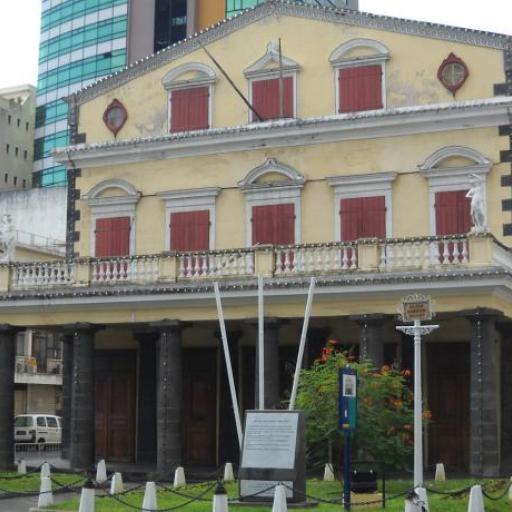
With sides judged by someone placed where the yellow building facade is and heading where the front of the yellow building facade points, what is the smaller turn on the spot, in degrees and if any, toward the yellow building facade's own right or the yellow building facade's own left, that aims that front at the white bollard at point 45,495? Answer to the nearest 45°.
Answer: approximately 45° to the yellow building facade's own right

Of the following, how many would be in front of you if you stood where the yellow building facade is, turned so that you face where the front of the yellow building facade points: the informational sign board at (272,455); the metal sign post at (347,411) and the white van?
2

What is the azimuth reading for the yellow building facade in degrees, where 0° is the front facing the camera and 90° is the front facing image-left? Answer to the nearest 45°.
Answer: approximately 0°

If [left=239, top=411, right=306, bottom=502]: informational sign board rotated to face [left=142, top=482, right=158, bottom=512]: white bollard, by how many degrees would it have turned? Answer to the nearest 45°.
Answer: approximately 90° to its right

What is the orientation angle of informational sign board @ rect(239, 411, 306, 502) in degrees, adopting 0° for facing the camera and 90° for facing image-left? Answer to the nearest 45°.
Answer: approximately 0°

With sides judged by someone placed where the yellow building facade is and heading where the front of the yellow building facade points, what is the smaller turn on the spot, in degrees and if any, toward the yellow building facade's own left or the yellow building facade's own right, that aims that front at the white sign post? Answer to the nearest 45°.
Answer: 0° — it already faces it

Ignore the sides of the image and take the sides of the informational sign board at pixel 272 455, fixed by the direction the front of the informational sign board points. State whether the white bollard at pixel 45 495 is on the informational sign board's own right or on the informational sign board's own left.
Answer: on the informational sign board's own right

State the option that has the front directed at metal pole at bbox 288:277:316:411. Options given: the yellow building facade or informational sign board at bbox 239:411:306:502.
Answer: the yellow building facade

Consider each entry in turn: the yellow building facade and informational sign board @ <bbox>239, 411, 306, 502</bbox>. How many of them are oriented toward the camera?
2

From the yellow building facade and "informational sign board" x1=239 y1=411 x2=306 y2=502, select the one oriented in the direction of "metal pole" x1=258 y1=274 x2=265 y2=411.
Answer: the yellow building facade

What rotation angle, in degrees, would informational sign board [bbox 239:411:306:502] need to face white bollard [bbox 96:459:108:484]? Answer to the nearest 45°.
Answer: approximately 135° to its right

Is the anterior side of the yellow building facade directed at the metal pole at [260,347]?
yes
